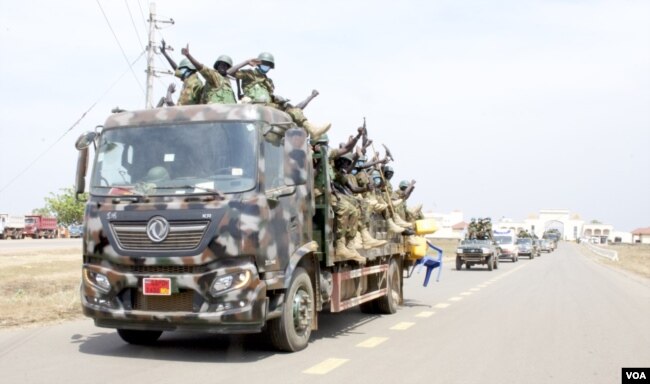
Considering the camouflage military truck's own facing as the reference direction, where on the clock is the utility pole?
The utility pole is roughly at 4 o'clock from the camouflage military truck.

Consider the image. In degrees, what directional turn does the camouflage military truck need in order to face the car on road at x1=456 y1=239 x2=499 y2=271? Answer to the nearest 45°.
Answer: approximately 180°

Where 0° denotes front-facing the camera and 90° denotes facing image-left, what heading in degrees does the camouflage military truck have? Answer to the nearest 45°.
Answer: approximately 45°

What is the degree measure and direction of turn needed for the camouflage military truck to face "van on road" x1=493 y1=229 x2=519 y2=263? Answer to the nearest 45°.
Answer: approximately 180°
